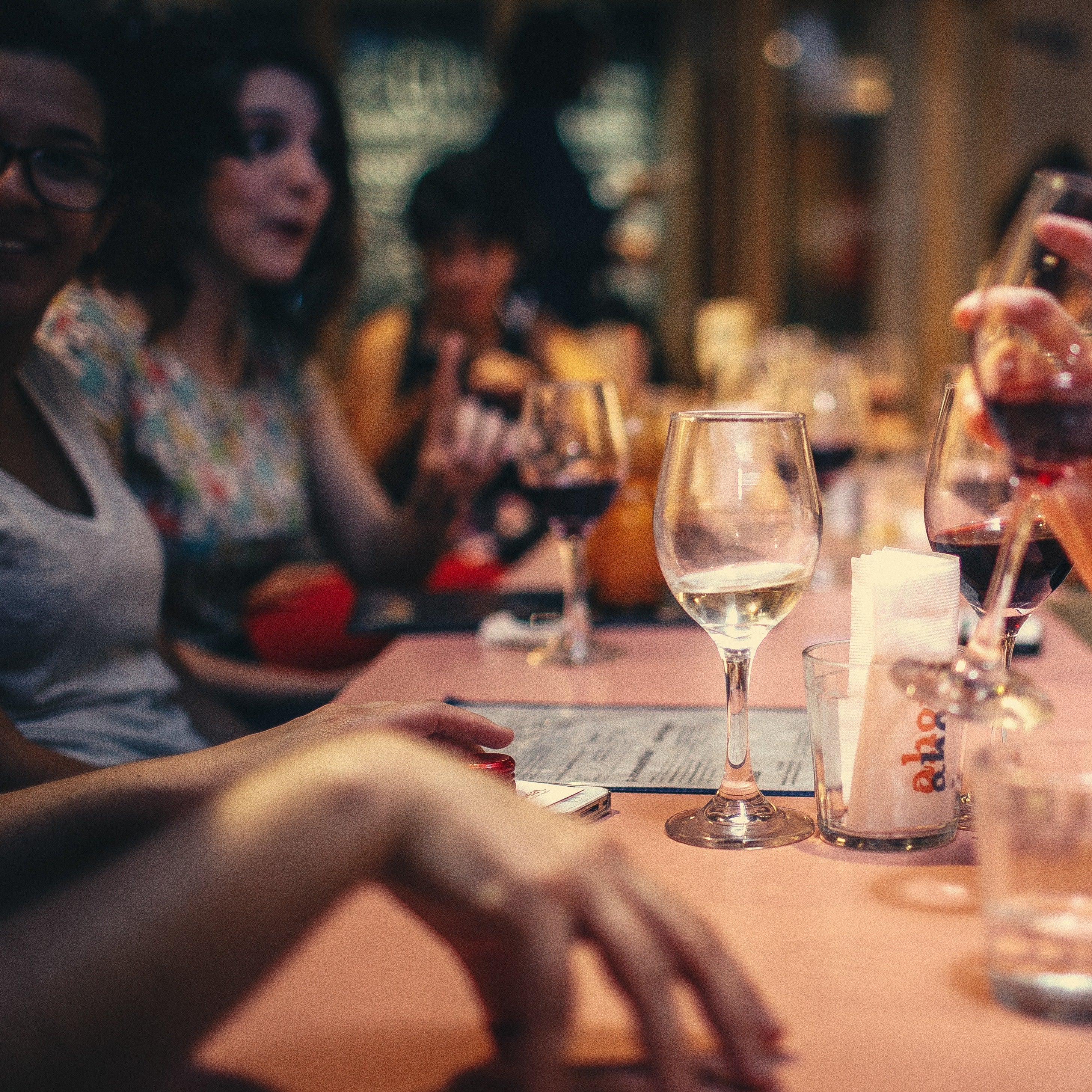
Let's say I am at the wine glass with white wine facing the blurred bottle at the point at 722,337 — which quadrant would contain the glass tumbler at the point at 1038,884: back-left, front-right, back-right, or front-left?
back-right

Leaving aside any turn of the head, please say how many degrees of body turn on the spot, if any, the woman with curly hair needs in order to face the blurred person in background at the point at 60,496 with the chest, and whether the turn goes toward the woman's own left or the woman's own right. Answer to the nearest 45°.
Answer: approximately 45° to the woman's own right

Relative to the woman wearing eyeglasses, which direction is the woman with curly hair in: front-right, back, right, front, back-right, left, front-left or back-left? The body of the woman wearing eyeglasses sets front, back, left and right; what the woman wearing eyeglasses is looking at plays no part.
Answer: back-left

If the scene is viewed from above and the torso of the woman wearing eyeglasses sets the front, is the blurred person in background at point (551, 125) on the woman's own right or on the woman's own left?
on the woman's own left

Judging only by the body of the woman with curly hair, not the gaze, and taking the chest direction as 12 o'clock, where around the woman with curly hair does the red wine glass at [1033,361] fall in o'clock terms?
The red wine glass is roughly at 1 o'clock from the woman with curly hair.

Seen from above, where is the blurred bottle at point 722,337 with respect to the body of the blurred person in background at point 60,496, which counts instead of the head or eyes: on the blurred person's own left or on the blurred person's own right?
on the blurred person's own left

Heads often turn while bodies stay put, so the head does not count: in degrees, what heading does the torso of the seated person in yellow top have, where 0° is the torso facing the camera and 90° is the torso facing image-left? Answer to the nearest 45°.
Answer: approximately 0°

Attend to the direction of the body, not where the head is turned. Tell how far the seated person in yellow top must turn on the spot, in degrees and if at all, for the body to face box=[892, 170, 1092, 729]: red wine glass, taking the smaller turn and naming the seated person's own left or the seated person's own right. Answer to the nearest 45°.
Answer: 0° — they already face it

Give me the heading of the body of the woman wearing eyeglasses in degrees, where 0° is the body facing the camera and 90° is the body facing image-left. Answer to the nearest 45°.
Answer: approximately 315°
